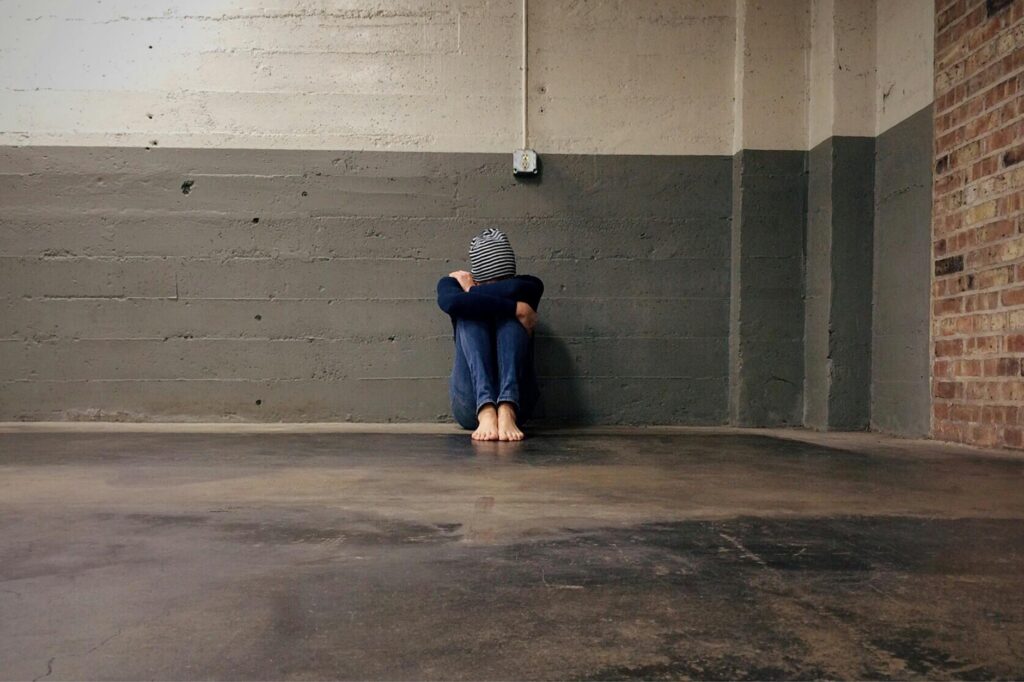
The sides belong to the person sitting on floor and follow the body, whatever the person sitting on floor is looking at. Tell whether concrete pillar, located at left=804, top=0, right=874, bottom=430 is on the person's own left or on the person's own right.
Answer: on the person's own left

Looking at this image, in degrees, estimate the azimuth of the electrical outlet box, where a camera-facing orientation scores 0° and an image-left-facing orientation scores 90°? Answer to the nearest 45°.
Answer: approximately 0°

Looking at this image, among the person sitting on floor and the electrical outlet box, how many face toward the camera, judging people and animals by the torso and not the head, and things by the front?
2

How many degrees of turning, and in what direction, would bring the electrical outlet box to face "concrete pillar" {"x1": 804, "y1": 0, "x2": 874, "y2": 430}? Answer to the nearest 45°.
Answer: approximately 90° to its left
